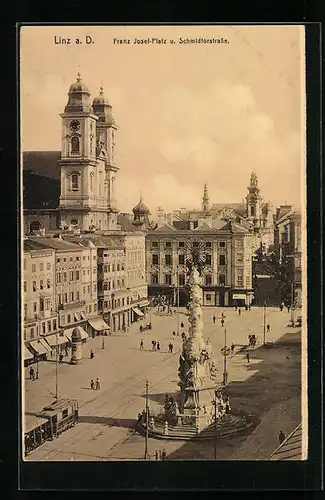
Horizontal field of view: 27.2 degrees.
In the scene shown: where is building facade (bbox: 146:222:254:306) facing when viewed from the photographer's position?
facing the viewer

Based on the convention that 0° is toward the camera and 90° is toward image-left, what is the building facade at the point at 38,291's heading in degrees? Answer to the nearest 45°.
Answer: approximately 315°

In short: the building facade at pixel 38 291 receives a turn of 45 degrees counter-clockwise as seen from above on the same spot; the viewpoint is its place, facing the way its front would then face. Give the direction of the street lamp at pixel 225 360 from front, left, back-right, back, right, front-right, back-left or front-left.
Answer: front

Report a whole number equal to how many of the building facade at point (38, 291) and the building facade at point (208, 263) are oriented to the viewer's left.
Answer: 0

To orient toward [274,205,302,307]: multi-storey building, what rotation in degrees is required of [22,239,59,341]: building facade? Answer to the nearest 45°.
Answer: approximately 45° to its left

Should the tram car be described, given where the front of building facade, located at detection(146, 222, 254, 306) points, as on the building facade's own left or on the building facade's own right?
on the building facade's own right
